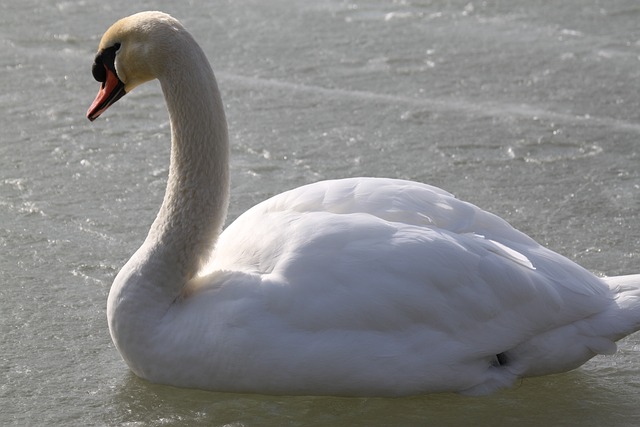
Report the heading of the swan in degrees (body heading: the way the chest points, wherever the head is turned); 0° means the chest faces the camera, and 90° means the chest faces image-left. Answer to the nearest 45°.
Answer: approximately 90°
